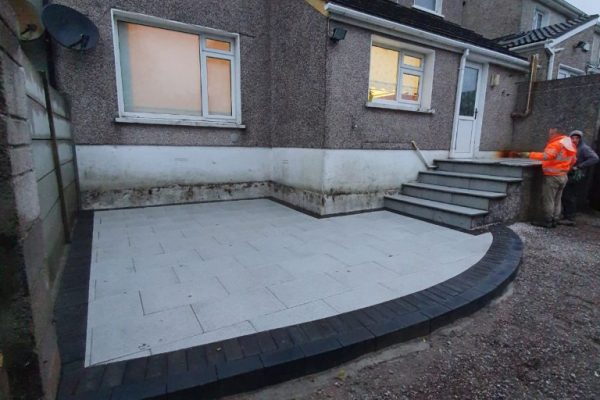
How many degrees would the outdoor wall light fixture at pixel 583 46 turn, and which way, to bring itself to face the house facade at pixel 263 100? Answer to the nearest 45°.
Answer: approximately 90° to its right

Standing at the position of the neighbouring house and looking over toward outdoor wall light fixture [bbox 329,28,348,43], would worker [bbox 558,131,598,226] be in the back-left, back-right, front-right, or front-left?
front-left

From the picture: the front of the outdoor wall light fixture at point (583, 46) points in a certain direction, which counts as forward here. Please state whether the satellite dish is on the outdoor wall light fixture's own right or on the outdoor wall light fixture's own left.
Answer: on the outdoor wall light fixture's own right

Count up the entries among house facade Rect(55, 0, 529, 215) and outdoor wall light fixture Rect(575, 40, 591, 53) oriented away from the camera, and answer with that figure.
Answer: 0

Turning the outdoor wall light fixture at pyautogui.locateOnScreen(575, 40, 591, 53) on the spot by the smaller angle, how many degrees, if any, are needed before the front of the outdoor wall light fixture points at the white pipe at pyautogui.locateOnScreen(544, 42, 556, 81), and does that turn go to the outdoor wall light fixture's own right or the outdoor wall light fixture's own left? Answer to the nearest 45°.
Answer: approximately 45° to the outdoor wall light fixture's own right

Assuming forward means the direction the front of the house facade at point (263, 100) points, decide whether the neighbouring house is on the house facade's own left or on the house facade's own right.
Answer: on the house facade's own left

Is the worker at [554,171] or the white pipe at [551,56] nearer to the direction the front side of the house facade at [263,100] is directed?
the worker

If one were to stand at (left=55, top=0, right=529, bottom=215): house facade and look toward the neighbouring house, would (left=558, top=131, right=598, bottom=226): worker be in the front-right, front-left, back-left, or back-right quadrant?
front-right

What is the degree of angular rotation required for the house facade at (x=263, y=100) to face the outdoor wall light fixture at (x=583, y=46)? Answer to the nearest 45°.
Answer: approximately 90° to its left

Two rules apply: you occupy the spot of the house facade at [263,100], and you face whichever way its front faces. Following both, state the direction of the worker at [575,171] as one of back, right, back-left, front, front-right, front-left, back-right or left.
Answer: front-left

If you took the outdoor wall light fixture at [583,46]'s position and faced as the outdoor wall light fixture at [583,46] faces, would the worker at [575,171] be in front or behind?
in front

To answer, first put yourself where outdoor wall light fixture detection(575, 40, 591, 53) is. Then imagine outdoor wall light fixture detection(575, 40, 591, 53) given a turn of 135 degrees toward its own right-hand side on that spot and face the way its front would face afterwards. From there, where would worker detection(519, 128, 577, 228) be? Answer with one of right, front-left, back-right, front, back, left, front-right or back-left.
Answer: left

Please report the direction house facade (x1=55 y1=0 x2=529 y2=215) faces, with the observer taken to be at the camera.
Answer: facing the viewer and to the right of the viewer
